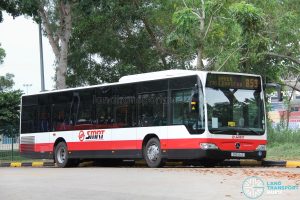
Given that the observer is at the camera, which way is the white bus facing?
facing the viewer and to the right of the viewer

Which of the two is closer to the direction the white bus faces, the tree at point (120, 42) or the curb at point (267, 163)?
the curb

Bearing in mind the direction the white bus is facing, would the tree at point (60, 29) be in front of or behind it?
behind

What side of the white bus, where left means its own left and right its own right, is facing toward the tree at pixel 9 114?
back

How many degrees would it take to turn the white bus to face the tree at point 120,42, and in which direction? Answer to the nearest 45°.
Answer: approximately 135° to its left

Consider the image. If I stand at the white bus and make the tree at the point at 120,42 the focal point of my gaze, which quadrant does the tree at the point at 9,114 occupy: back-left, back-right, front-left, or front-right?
front-left
